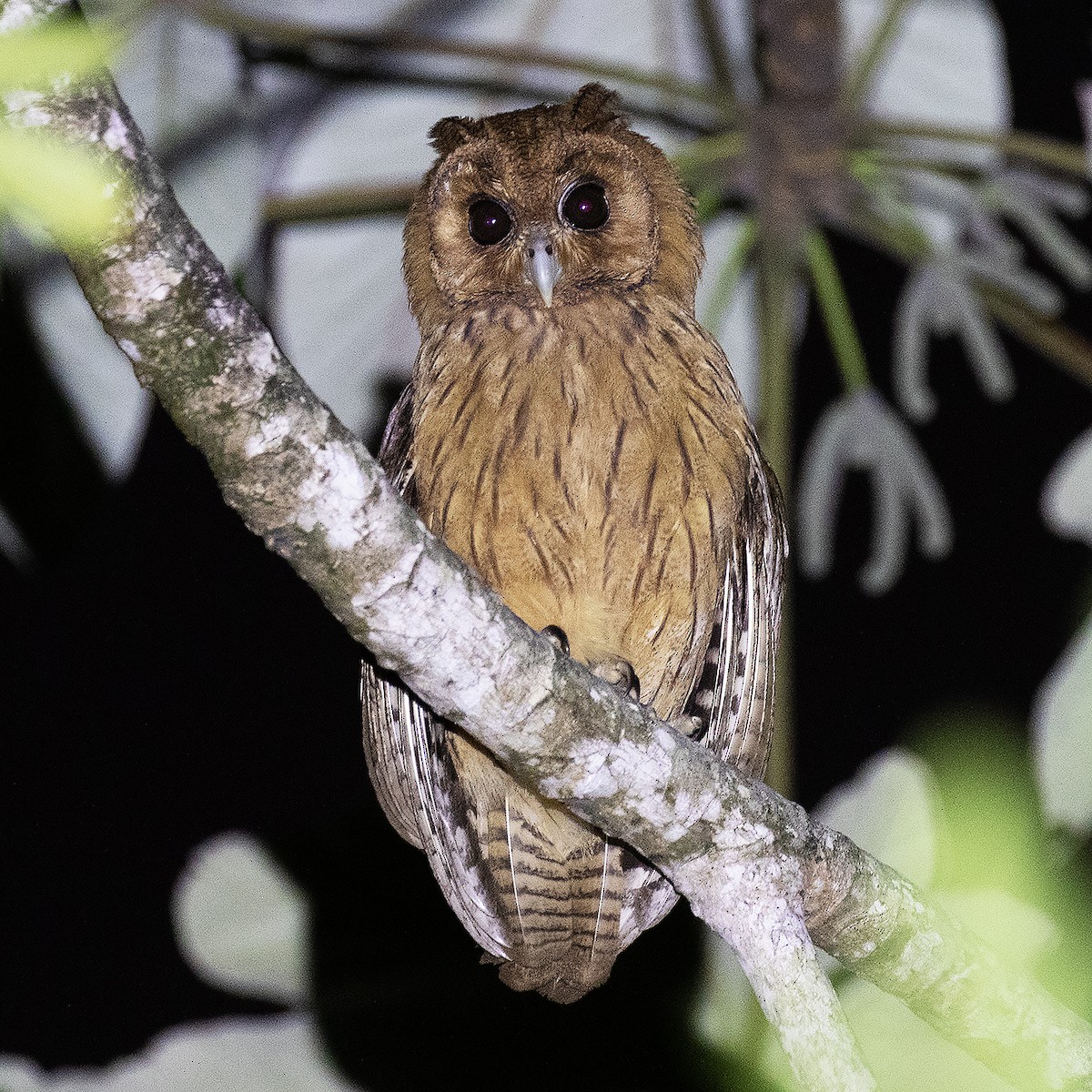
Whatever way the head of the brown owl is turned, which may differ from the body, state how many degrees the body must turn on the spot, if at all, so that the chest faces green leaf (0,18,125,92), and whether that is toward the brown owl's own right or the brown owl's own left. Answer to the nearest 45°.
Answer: approximately 45° to the brown owl's own right

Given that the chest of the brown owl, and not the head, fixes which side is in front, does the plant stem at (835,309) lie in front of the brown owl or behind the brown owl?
behind

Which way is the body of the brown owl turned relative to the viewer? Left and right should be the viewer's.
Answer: facing the viewer

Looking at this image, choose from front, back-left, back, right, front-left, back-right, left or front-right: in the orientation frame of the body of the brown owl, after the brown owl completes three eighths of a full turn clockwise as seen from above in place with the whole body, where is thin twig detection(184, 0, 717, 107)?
front
